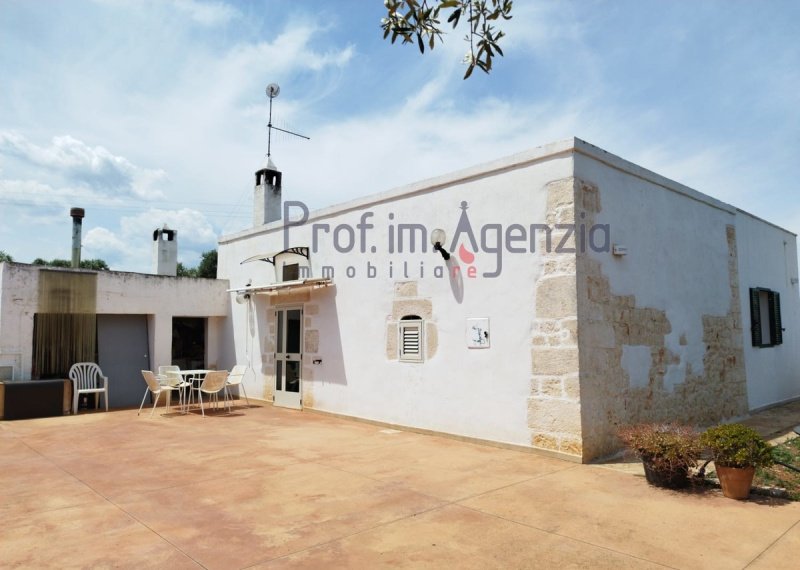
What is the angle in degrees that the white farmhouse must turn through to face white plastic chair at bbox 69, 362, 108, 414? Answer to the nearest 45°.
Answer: approximately 45° to its right

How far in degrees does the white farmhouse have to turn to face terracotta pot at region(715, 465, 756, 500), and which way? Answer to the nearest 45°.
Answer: approximately 90° to its left

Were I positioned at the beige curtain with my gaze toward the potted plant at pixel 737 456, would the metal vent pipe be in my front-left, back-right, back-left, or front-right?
back-left

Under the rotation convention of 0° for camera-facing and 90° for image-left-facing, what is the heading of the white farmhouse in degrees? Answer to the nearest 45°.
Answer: approximately 45°

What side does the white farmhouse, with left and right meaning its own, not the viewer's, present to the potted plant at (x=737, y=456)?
left
